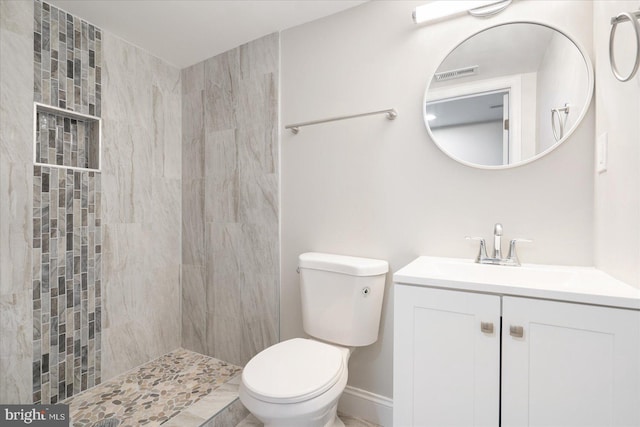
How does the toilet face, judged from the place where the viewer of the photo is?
facing the viewer and to the left of the viewer

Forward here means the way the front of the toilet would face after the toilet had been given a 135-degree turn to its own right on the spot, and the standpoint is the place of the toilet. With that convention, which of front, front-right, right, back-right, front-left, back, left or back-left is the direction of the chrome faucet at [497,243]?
right

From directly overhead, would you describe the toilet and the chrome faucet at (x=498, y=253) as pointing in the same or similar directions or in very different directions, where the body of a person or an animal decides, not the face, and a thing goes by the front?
same or similar directions

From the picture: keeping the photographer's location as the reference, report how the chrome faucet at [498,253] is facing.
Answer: facing the viewer

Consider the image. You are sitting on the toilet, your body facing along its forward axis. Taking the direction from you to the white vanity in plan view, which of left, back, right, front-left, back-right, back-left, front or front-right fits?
left

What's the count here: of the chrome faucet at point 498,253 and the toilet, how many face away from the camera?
0

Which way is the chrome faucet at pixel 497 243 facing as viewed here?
toward the camera
